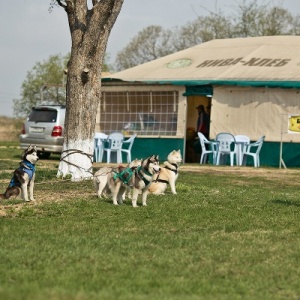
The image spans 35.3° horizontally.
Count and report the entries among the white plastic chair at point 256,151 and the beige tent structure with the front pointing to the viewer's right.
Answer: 0

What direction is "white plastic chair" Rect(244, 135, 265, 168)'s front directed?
to the viewer's left

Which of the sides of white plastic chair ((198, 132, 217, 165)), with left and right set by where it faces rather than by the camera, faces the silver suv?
back

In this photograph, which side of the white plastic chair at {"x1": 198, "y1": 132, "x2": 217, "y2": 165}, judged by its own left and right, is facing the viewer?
right

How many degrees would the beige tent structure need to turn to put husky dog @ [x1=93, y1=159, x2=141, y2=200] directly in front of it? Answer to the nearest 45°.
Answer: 0° — it already faces it
